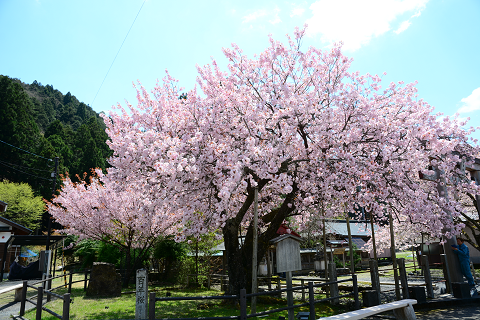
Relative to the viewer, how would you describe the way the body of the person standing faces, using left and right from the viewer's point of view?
facing to the left of the viewer

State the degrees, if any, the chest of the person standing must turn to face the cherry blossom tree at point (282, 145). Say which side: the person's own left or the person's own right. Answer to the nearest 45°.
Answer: approximately 45° to the person's own left

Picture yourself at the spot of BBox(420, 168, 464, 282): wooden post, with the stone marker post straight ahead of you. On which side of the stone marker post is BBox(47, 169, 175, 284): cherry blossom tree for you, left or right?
right

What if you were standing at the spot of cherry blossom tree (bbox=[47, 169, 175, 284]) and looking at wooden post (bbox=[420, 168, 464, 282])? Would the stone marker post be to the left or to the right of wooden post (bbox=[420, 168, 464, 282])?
right
